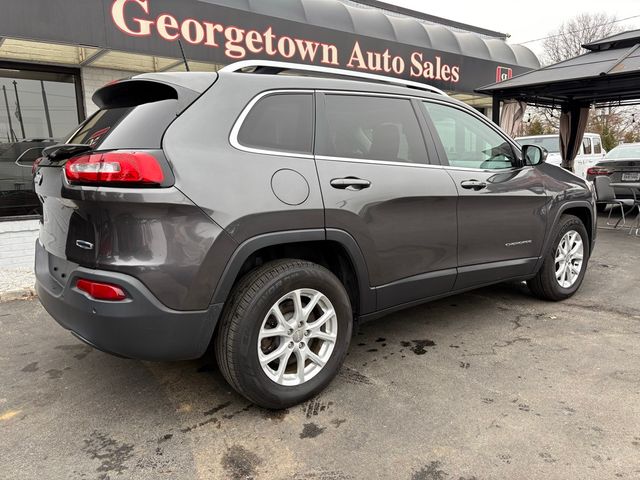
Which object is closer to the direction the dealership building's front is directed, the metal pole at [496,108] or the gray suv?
the gray suv

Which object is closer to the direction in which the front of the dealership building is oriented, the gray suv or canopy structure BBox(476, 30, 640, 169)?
the gray suv

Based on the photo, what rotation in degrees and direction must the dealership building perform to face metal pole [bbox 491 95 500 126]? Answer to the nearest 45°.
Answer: approximately 90° to its left

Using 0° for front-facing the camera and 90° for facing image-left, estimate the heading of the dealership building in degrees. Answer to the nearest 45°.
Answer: approximately 315°

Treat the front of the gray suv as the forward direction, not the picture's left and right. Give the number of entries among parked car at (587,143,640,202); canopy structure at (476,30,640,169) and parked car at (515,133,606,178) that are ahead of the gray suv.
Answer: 3

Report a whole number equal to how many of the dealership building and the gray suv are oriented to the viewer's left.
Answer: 0

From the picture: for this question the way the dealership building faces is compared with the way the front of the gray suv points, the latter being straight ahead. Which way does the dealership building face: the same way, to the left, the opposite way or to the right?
to the right

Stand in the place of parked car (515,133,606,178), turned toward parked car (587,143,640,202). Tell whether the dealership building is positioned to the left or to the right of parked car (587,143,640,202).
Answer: right

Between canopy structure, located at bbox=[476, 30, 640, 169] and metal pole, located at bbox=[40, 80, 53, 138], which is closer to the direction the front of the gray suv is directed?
the canopy structure

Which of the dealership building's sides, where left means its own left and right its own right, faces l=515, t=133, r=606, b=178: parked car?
left

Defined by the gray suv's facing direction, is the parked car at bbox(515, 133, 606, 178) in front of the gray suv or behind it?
in front

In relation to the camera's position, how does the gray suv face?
facing away from the viewer and to the right of the viewer

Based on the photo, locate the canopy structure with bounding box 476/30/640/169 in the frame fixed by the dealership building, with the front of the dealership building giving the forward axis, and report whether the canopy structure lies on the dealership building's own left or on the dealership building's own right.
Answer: on the dealership building's own left

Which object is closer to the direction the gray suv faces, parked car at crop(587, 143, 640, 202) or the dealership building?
the parked car

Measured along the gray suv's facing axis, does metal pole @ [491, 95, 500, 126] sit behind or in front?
in front
